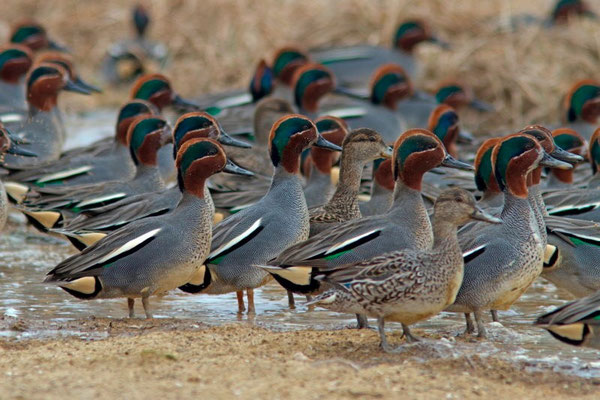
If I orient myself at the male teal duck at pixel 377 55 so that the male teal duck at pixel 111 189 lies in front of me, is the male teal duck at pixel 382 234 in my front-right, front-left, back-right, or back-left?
front-left

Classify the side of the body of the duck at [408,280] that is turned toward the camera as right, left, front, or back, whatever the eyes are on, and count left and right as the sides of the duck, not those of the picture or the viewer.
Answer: right

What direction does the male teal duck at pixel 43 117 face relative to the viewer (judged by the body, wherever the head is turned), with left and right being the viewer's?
facing to the right of the viewer

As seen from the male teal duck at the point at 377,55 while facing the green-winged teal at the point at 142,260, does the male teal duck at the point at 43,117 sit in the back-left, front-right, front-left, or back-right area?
front-right

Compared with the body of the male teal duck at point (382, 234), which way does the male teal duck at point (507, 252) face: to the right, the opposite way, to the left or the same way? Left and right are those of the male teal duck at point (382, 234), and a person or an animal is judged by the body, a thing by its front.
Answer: the same way

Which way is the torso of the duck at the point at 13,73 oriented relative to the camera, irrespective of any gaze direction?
to the viewer's right

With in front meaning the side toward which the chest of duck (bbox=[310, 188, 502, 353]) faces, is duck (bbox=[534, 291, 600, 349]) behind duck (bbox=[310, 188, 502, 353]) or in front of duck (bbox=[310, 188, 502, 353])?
in front

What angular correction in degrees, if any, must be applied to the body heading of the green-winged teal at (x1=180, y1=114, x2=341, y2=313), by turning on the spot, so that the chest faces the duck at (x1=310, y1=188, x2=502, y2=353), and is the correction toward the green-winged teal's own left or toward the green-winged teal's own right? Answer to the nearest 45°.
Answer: approximately 45° to the green-winged teal's own right

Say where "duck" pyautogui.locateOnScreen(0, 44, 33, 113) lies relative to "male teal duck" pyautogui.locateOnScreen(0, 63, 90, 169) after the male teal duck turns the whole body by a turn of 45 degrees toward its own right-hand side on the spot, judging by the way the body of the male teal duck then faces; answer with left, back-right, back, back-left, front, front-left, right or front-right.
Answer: back-left

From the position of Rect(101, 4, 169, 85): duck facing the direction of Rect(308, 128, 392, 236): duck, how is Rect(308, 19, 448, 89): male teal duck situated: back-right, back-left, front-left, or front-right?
front-left

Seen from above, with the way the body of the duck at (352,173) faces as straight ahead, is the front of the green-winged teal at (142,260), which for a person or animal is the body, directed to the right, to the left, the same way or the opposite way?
the same way

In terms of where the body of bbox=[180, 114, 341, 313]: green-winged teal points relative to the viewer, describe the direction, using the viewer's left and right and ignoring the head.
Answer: facing to the right of the viewer

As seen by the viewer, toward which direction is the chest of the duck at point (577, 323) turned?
to the viewer's right

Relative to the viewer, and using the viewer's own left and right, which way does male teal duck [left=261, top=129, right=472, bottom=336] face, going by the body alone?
facing to the right of the viewer

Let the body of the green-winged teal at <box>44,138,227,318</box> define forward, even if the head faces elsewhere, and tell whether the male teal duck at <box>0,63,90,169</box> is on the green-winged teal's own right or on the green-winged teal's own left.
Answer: on the green-winged teal's own left

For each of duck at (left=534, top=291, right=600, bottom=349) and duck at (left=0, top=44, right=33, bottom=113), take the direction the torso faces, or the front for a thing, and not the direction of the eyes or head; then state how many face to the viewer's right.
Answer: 2

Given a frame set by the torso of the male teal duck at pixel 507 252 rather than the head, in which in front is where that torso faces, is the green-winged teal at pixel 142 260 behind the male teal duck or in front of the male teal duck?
behind

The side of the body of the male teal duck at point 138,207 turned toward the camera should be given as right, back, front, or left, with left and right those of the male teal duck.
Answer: right

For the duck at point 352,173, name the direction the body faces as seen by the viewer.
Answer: to the viewer's right

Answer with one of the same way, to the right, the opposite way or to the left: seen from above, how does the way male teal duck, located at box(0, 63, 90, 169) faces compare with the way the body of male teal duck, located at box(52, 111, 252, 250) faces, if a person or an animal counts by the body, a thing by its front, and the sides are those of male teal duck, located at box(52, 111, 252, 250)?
the same way

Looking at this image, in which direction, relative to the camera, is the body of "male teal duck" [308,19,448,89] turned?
to the viewer's right

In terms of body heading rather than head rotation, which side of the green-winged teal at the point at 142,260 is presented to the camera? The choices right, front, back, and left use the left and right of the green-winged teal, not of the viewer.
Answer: right

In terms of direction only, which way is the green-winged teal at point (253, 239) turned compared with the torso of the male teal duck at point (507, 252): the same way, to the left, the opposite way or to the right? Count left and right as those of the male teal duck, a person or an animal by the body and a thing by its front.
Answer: the same way
